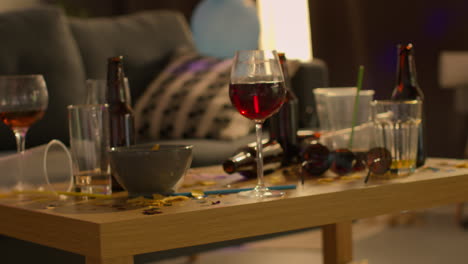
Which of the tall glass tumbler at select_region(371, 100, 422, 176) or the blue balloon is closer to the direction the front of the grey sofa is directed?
the tall glass tumbler

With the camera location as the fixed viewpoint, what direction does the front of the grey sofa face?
facing the viewer and to the right of the viewer

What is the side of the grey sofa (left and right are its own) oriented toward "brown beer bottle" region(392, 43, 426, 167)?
front

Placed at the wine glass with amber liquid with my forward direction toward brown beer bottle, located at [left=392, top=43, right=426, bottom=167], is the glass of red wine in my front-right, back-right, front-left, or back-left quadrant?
front-right

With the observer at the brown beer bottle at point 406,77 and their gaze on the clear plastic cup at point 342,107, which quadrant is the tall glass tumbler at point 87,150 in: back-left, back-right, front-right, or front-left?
front-left

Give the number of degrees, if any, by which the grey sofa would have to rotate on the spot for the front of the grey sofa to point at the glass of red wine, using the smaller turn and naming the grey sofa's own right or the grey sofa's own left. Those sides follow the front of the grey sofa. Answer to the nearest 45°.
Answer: approximately 45° to the grey sofa's own right

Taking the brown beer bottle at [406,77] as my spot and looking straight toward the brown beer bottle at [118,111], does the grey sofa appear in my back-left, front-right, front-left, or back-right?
front-right

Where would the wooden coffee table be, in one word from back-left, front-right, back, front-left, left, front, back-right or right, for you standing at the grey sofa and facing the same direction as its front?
front-right

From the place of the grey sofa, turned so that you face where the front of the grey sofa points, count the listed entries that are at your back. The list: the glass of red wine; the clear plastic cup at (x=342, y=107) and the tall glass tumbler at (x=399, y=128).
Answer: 0

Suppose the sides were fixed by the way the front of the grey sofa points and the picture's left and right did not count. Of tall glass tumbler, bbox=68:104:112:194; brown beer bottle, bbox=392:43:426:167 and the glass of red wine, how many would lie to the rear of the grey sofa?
0

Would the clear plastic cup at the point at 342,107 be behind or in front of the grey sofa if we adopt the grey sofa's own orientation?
in front

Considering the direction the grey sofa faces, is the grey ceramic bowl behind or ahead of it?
ahead

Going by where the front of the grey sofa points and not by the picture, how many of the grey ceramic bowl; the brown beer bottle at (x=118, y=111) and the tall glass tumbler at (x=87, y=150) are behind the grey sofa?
0

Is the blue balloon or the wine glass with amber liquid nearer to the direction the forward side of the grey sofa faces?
the wine glass with amber liquid

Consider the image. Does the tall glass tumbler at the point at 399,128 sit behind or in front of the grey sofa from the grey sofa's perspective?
in front
